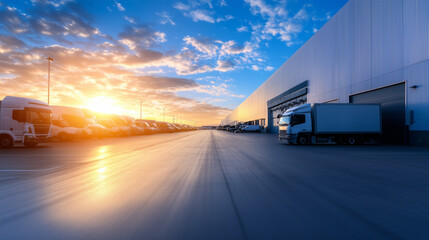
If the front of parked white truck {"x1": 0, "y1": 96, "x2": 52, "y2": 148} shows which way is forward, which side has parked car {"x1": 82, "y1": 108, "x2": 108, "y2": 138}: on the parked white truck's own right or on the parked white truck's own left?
on the parked white truck's own left

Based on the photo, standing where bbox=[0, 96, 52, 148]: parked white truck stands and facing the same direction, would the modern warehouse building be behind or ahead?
ahead

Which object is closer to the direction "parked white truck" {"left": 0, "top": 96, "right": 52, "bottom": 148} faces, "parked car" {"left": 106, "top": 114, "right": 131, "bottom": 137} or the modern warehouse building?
the modern warehouse building

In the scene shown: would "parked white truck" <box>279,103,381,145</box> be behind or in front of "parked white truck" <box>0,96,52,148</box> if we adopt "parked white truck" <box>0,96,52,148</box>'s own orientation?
in front

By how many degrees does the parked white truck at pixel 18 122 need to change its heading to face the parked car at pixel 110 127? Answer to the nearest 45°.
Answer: approximately 90° to its left

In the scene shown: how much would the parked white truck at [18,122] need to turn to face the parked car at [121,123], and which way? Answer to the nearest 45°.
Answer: approximately 90° to its left
